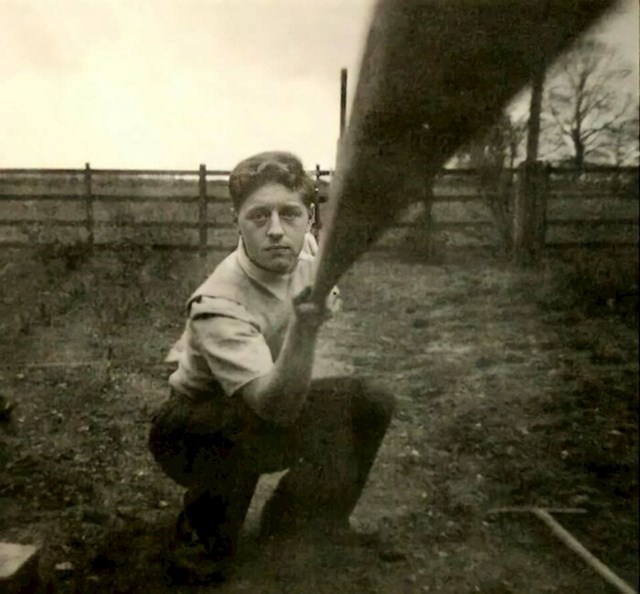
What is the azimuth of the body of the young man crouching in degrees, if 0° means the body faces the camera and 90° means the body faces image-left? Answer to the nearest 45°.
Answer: approximately 315°
